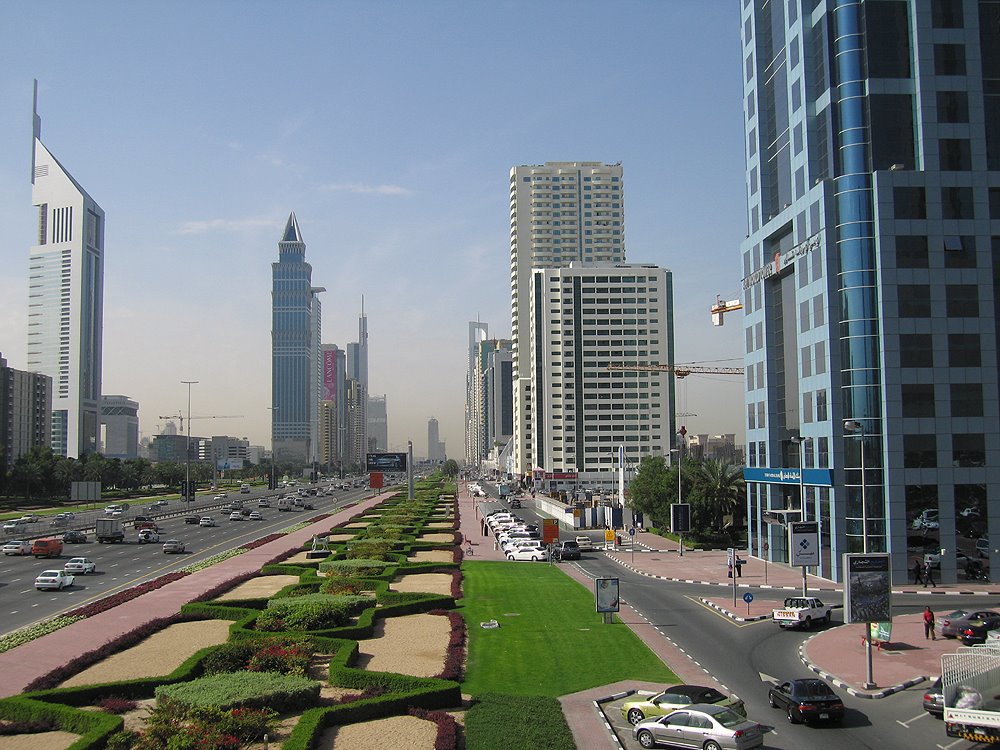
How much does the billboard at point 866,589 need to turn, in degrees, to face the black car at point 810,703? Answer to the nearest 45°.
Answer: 0° — it already faces it

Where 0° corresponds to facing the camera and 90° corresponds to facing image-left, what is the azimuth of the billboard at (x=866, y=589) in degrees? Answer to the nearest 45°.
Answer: approximately 0°

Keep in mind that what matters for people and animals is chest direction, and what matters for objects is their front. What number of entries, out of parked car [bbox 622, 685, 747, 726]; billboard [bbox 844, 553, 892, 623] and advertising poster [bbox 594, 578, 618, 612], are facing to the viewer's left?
1

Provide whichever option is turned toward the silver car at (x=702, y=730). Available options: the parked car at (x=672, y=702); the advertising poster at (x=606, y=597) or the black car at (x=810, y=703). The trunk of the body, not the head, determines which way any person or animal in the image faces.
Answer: the advertising poster

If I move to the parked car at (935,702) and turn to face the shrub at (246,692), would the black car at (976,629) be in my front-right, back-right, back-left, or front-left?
back-right

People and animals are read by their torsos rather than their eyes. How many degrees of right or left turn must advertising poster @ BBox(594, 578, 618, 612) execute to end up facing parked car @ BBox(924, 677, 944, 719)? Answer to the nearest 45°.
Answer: approximately 45° to its left

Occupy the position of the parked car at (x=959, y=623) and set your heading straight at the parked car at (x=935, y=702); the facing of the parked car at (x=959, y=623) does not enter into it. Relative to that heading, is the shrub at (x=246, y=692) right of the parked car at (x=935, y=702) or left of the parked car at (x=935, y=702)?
right

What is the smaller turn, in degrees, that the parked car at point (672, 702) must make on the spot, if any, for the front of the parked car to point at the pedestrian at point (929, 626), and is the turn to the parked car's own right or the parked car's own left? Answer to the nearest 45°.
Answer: approximately 135° to the parked car's own right

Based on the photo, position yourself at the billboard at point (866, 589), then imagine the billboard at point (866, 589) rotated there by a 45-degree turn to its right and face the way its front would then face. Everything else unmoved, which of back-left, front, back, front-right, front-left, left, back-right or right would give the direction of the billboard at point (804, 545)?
back-right

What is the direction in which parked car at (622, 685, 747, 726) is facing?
to the viewer's left
